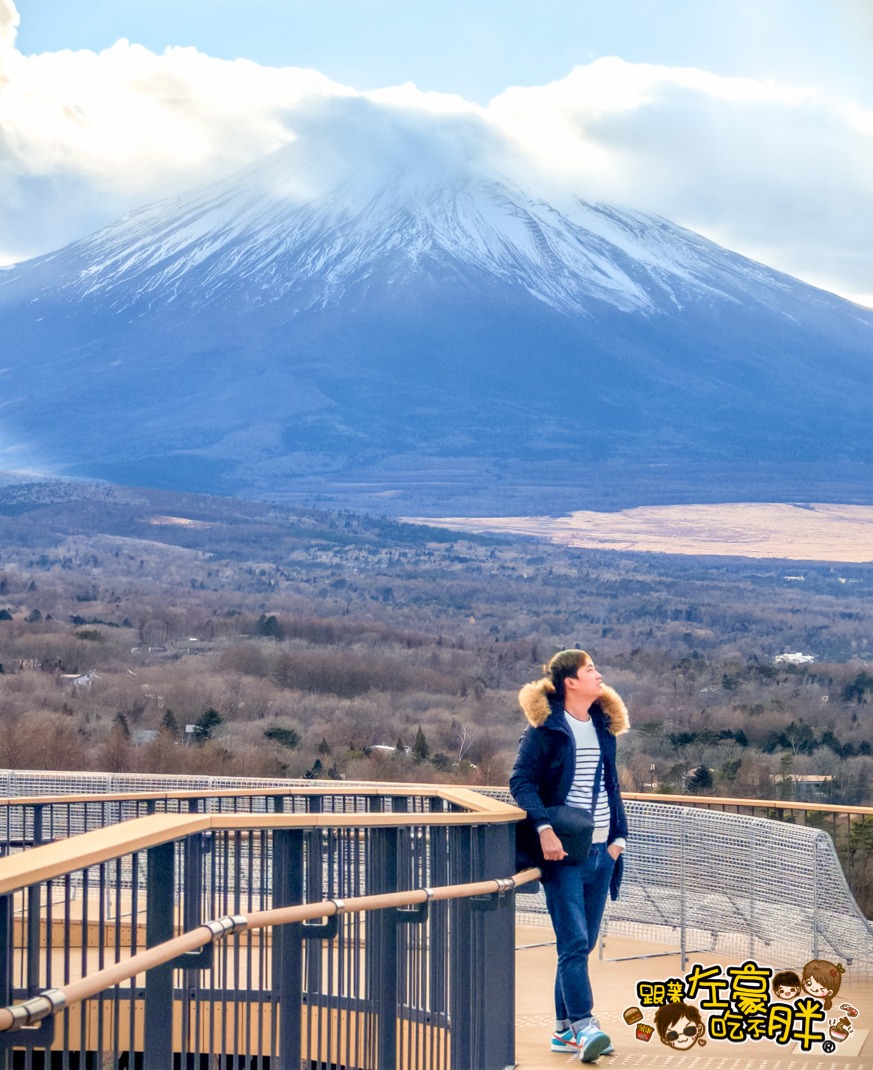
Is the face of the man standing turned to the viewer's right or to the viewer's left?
to the viewer's right
